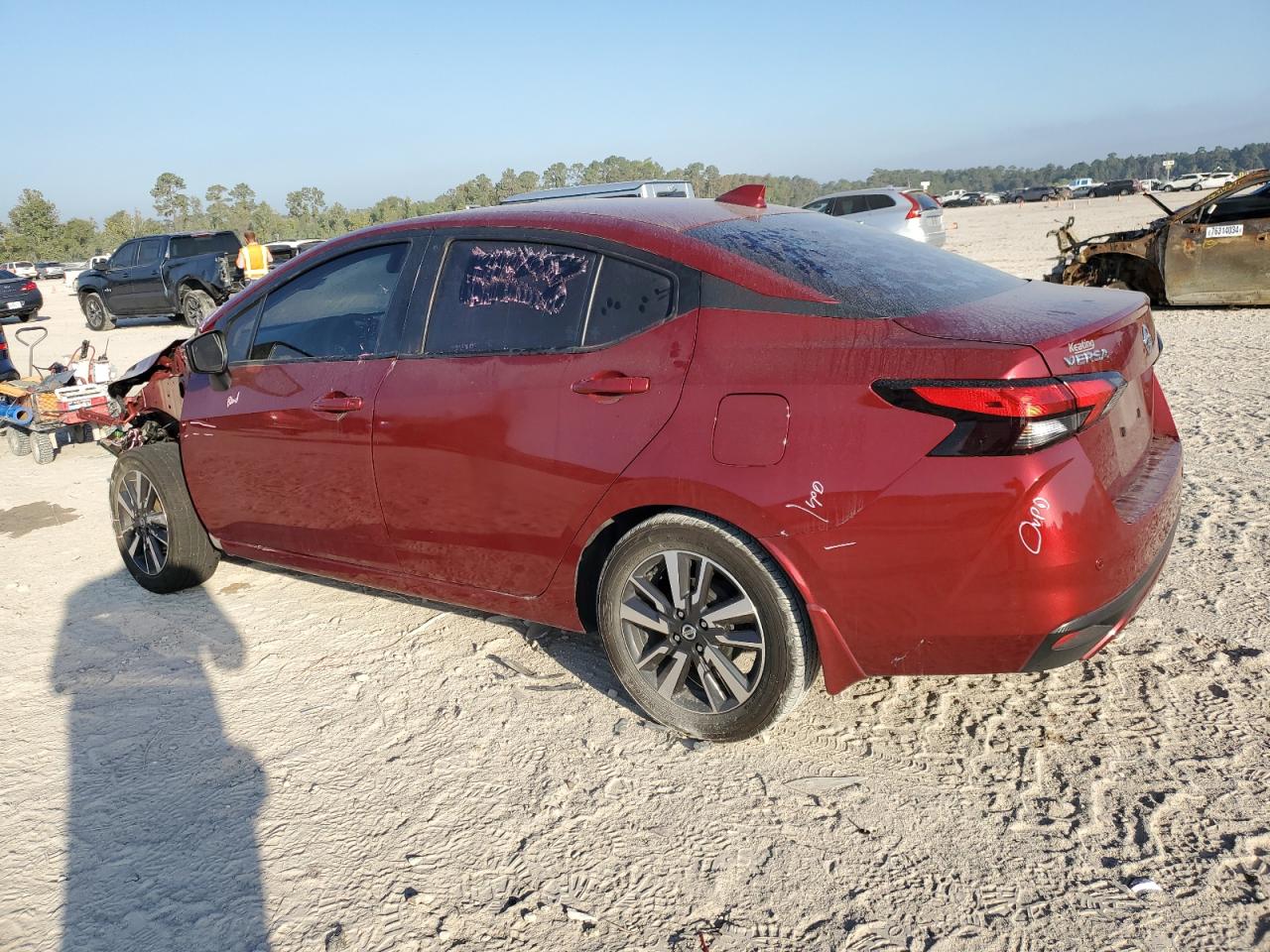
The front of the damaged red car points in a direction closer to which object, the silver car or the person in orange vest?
the person in orange vest

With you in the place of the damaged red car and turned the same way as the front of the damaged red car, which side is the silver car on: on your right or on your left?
on your right

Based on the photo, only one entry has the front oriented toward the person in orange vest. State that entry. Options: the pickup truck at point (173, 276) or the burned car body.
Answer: the burned car body

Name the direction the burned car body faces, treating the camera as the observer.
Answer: facing to the left of the viewer

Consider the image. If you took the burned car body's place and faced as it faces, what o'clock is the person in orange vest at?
The person in orange vest is roughly at 12 o'clock from the burned car body.

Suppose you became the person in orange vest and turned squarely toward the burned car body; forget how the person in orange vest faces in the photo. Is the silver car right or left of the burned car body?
left

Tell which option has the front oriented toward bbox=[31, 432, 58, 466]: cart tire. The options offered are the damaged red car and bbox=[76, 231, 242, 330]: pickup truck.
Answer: the damaged red car

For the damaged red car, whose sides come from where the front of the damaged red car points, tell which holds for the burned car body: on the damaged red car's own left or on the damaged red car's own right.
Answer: on the damaged red car's own right

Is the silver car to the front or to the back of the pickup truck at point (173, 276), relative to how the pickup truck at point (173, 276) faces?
to the back
